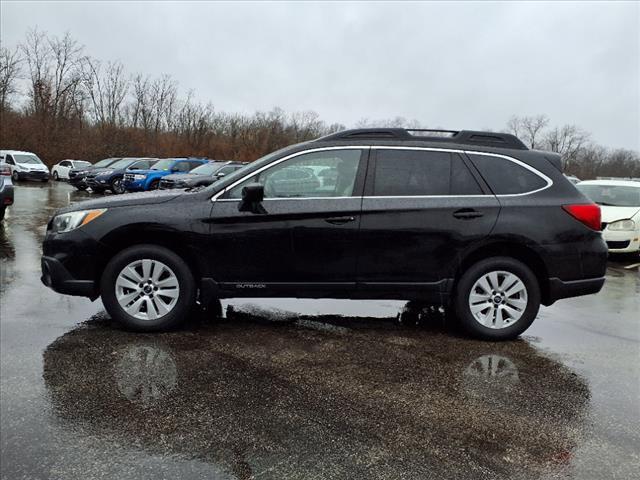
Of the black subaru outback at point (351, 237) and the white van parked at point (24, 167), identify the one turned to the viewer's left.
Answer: the black subaru outback

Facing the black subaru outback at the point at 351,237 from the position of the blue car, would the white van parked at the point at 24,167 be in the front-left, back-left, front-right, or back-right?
back-right

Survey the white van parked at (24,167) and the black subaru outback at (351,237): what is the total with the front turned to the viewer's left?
1

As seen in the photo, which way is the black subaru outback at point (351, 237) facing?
to the viewer's left

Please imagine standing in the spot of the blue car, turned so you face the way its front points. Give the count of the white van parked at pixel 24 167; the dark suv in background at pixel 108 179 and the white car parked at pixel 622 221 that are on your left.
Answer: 1

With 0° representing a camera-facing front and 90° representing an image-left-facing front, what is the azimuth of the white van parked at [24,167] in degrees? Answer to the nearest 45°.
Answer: approximately 315°

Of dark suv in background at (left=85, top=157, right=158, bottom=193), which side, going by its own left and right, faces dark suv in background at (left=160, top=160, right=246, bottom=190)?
left

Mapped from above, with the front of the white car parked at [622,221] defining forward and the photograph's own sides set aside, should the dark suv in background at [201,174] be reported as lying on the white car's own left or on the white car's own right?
on the white car's own right

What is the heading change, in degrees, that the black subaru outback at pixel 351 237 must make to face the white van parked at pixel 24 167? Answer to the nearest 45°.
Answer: approximately 45° to its right

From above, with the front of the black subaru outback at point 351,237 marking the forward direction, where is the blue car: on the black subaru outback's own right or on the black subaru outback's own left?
on the black subaru outback's own right

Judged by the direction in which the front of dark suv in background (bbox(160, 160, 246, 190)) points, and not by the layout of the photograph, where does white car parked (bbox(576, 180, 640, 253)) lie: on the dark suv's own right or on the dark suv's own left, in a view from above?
on the dark suv's own left

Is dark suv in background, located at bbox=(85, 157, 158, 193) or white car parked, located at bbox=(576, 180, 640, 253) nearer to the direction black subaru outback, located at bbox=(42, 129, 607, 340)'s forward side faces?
the dark suv in background

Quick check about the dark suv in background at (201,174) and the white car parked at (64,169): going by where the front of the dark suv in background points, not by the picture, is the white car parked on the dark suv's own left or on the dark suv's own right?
on the dark suv's own right

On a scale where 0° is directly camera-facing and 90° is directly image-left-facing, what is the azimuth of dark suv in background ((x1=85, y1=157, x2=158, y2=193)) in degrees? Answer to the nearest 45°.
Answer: approximately 45°
